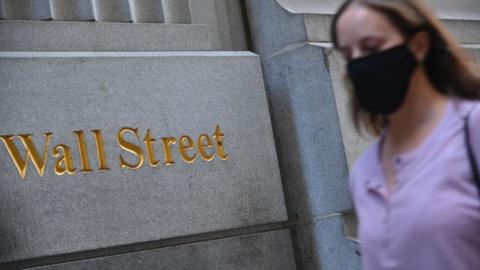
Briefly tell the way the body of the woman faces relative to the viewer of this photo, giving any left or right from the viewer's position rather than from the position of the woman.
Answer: facing the viewer and to the left of the viewer
